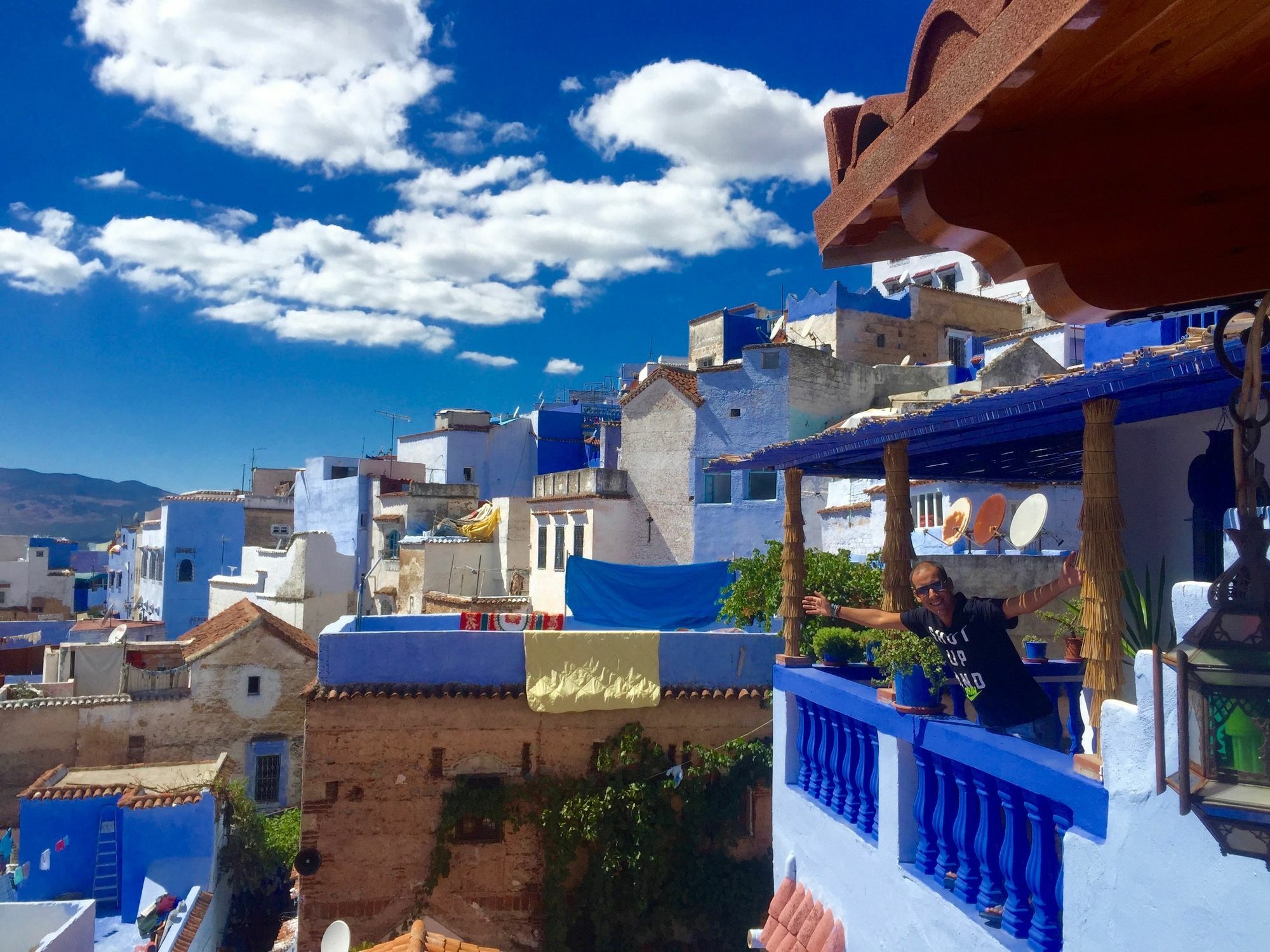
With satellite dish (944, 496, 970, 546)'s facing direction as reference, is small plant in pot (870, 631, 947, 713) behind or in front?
in front

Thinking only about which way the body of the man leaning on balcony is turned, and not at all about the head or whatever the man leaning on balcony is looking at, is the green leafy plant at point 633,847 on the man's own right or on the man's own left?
on the man's own right

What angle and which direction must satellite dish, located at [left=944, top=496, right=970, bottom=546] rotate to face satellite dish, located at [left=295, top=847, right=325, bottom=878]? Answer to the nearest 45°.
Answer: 0° — it already faces it

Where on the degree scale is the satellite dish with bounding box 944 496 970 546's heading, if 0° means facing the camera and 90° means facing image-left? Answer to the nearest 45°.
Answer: approximately 45°

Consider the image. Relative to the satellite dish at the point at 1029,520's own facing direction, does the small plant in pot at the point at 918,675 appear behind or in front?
in front

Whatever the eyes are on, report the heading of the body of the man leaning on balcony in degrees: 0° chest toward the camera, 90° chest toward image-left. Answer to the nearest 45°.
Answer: approximately 45°

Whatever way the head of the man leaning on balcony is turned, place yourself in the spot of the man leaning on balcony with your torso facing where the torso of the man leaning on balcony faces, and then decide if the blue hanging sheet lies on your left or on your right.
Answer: on your right

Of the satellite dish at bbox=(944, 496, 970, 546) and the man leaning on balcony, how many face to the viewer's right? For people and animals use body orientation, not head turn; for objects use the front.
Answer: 0

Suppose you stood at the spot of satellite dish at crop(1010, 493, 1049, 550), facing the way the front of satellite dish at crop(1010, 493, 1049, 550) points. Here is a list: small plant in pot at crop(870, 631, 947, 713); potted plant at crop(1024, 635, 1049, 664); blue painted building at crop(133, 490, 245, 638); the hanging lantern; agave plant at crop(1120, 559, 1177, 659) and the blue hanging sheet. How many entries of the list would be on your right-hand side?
2

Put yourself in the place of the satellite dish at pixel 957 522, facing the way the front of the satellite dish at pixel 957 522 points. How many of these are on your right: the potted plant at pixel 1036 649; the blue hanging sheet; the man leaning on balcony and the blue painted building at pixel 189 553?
2

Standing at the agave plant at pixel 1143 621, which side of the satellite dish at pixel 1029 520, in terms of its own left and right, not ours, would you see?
left

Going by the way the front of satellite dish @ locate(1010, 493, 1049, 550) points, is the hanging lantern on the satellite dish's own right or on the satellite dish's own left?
on the satellite dish's own left
